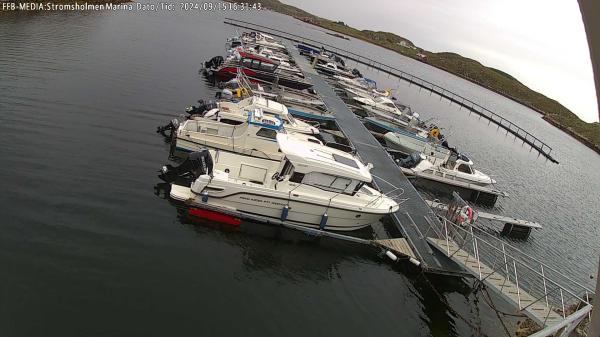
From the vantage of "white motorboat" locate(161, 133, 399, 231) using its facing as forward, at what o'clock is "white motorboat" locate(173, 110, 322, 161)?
"white motorboat" locate(173, 110, 322, 161) is roughly at 8 o'clock from "white motorboat" locate(161, 133, 399, 231).

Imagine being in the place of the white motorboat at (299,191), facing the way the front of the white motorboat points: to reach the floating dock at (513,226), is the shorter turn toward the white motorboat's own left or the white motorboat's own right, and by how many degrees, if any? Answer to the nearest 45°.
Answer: approximately 45° to the white motorboat's own left

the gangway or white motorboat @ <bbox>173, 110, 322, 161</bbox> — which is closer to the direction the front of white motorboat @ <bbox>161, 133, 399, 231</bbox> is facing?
the gangway

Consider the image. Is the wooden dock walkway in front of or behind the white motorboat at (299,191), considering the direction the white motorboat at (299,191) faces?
in front

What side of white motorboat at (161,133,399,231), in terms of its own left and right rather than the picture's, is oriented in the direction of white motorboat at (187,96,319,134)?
left

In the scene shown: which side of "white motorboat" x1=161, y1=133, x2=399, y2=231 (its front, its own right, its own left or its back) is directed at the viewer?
right

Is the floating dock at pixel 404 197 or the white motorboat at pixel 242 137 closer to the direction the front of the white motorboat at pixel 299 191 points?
the floating dock
